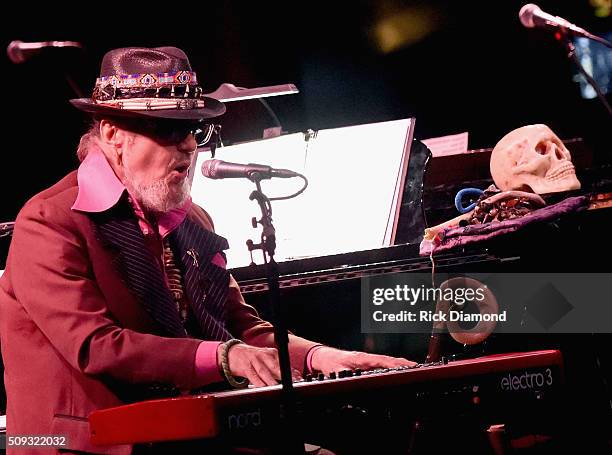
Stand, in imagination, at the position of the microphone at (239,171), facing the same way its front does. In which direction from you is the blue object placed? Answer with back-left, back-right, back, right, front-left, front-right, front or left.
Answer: back-right

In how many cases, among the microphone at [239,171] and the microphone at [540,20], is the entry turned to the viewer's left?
2

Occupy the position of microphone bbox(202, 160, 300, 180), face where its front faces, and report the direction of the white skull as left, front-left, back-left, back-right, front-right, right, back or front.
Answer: back-right

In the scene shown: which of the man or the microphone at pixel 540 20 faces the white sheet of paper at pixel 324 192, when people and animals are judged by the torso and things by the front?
the microphone

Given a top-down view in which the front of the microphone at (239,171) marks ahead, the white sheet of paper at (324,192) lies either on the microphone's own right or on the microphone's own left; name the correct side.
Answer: on the microphone's own right

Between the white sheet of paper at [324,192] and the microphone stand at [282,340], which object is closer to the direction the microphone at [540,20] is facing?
the white sheet of paper

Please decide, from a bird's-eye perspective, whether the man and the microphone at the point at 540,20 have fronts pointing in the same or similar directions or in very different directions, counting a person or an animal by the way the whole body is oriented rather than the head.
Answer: very different directions

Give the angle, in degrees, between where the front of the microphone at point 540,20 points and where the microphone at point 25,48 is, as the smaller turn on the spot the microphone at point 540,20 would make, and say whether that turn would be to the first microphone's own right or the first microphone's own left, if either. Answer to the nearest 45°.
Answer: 0° — it already faces it

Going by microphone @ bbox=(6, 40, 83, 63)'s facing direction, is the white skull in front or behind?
behind

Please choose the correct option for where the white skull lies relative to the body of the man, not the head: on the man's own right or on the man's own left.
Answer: on the man's own left

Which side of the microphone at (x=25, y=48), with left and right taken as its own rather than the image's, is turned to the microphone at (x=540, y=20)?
back

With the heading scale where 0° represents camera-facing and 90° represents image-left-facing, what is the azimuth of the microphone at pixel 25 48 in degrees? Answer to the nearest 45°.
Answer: approximately 90°

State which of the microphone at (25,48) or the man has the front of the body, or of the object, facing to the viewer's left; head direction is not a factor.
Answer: the microphone

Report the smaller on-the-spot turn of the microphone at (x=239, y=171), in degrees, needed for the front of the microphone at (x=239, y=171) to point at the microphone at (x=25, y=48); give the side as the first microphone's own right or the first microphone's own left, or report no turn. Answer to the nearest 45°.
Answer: approximately 45° to the first microphone's own right

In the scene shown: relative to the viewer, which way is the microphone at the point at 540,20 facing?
to the viewer's left

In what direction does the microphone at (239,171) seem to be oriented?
to the viewer's left

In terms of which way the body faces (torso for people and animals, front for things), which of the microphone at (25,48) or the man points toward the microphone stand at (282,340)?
the man

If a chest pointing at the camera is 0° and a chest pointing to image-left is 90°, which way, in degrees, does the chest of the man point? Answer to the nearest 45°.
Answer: approximately 315°
